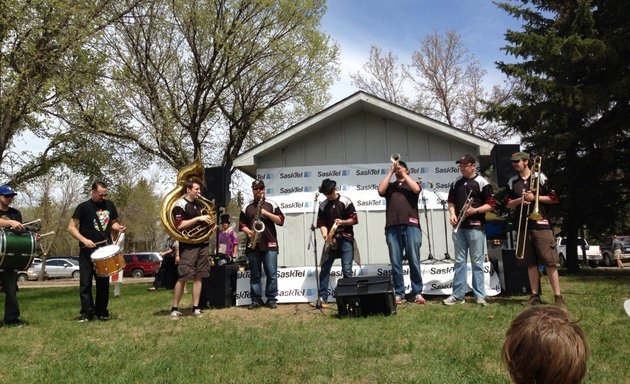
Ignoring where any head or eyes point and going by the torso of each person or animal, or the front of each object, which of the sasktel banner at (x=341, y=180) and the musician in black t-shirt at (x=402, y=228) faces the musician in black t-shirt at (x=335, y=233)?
the sasktel banner

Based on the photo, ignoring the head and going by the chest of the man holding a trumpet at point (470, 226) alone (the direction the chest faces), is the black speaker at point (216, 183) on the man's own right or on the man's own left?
on the man's own right

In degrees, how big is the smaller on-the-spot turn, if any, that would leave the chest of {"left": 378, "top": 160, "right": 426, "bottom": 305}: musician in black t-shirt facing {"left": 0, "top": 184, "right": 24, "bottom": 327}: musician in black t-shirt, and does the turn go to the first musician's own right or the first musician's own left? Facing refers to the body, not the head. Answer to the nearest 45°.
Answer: approximately 90° to the first musician's own right

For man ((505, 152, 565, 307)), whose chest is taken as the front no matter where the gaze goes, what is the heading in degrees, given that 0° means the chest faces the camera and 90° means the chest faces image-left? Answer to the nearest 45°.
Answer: approximately 45°

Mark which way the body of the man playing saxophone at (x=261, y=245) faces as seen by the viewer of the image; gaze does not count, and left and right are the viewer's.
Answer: facing the viewer

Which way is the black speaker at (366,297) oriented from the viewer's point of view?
away from the camera

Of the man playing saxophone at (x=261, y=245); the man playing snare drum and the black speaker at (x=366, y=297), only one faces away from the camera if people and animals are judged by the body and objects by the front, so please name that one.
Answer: the black speaker

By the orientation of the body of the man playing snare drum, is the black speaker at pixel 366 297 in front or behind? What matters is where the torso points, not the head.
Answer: in front

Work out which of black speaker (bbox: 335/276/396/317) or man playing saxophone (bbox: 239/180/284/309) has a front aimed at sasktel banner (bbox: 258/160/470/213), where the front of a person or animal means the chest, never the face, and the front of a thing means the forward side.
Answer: the black speaker

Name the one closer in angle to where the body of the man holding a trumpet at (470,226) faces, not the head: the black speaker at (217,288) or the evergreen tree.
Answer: the black speaker

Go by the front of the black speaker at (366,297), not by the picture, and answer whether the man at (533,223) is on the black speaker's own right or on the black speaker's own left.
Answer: on the black speaker's own right

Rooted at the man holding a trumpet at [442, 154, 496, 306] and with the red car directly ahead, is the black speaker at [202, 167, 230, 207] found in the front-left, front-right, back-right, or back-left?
front-left

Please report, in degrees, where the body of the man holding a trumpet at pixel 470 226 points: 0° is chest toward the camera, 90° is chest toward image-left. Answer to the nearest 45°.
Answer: approximately 45°
